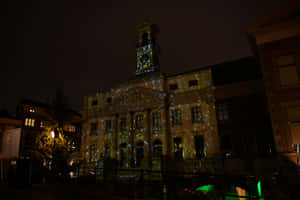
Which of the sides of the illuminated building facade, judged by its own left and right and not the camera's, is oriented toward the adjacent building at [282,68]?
left

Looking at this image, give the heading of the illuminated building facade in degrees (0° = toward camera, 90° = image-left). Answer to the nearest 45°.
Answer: approximately 45°
